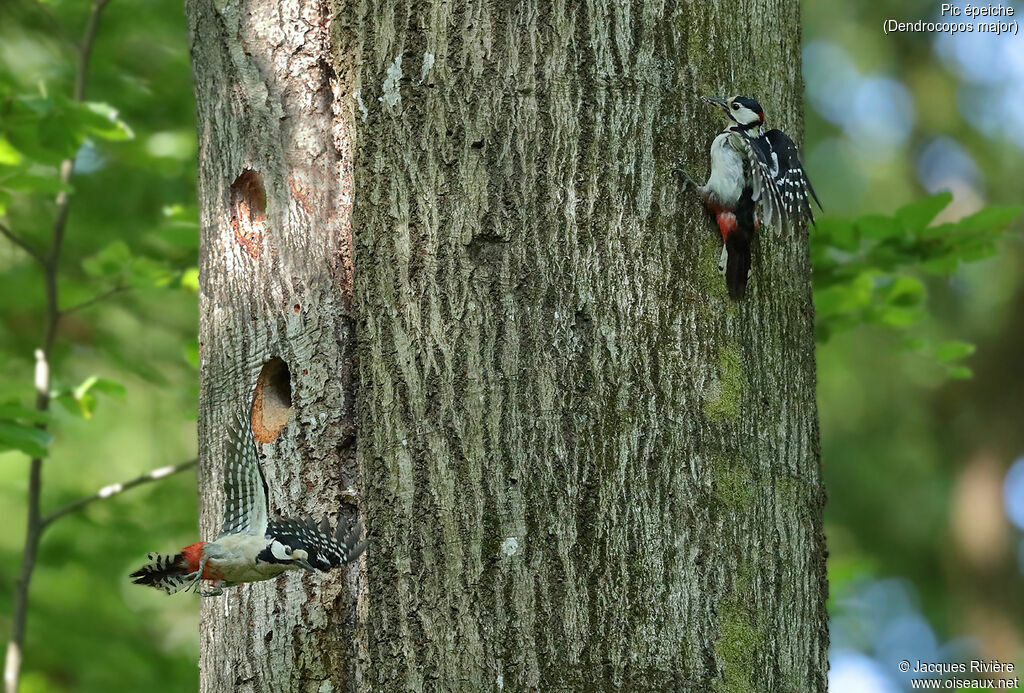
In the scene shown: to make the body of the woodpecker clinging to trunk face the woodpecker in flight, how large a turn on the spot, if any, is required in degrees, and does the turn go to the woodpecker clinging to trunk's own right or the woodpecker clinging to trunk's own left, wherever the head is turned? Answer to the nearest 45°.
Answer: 0° — it already faces it

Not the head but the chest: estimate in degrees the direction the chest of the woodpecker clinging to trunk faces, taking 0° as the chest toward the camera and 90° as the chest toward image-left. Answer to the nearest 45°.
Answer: approximately 90°

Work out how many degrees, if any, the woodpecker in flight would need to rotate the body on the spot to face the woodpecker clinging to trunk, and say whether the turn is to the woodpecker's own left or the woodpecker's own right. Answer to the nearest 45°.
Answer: approximately 45° to the woodpecker's own right

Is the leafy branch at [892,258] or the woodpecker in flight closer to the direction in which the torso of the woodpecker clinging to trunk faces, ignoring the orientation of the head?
the woodpecker in flight

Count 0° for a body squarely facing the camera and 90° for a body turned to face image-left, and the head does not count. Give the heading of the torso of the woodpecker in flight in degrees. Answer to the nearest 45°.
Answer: approximately 270°

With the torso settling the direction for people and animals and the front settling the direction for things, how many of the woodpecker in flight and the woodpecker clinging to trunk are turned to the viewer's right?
1

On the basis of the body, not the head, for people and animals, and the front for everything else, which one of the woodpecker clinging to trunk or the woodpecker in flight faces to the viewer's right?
the woodpecker in flight
